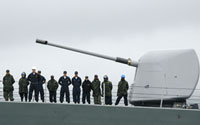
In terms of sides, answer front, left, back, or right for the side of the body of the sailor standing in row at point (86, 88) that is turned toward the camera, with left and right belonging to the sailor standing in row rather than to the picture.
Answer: front

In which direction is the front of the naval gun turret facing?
to the viewer's left

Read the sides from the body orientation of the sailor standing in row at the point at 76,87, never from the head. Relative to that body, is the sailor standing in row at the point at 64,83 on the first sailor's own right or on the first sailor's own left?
on the first sailor's own right

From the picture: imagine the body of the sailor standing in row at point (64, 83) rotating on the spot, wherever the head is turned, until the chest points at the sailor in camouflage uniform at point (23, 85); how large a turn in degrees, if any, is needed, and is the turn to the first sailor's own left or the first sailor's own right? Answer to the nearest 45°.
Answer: approximately 90° to the first sailor's own right

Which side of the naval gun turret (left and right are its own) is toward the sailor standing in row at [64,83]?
front

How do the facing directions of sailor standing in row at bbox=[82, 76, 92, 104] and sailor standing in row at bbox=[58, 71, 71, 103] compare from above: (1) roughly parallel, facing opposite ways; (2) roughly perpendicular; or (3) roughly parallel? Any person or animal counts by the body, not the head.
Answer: roughly parallel

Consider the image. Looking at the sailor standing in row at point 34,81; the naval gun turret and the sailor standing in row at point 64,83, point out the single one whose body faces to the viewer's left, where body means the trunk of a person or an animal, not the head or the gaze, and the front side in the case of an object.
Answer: the naval gun turret

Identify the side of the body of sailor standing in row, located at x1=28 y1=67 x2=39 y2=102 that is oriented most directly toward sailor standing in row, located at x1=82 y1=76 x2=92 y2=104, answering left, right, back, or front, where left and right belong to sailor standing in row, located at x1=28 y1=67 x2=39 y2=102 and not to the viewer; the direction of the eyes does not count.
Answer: left

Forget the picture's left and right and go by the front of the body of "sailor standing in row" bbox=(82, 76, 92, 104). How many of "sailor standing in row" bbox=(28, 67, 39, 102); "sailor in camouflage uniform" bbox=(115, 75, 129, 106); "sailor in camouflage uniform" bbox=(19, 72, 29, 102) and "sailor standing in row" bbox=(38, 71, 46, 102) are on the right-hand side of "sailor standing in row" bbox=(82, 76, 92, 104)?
3

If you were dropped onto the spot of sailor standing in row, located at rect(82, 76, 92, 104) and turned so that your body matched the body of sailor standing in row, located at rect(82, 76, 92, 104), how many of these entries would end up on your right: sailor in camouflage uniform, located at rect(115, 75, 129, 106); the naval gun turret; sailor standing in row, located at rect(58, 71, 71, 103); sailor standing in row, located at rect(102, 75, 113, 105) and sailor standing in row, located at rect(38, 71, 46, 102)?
2

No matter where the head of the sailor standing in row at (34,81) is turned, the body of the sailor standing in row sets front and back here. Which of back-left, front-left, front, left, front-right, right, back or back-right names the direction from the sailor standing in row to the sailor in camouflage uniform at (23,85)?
right

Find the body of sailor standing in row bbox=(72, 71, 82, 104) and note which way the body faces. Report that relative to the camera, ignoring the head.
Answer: toward the camera

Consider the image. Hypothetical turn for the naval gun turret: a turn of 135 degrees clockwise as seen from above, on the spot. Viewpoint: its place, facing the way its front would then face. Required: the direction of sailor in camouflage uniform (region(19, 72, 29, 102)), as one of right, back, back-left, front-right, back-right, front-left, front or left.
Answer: back-left

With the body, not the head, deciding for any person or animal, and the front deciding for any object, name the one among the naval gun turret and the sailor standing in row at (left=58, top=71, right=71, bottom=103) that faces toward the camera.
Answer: the sailor standing in row

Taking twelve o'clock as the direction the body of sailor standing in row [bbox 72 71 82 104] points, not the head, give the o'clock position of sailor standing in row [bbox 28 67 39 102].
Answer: sailor standing in row [bbox 28 67 39 102] is roughly at 3 o'clock from sailor standing in row [bbox 72 71 82 104].
